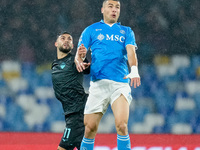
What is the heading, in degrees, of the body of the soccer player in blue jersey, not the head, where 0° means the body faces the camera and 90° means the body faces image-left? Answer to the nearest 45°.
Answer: approximately 0°
